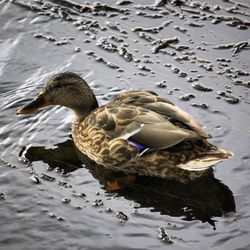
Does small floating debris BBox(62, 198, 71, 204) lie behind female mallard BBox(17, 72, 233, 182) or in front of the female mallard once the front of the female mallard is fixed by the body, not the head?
in front

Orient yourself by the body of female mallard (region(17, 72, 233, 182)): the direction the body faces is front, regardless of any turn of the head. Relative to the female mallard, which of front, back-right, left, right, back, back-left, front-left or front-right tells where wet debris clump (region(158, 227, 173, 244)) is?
left

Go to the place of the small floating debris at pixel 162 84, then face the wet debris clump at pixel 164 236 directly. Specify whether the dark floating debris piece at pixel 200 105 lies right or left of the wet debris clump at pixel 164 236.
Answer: left

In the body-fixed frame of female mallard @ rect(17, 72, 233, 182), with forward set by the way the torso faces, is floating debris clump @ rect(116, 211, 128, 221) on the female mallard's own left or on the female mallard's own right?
on the female mallard's own left

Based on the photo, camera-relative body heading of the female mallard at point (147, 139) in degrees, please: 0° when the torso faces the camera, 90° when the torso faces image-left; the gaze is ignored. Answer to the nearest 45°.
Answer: approximately 90°

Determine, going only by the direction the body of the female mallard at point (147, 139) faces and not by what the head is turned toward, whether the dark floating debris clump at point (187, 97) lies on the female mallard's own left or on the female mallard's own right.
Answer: on the female mallard's own right

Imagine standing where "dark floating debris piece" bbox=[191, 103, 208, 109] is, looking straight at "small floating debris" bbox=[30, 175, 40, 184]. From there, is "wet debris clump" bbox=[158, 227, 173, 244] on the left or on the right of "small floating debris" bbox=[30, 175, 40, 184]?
left

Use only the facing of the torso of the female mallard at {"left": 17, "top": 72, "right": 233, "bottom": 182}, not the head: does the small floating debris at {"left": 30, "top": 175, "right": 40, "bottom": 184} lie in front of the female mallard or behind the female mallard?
in front

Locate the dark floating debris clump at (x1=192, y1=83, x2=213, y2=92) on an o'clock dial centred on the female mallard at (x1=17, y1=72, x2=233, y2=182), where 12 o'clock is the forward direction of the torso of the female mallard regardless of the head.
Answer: The dark floating debris clump is roughly at 4 o'clock from the female mallard.

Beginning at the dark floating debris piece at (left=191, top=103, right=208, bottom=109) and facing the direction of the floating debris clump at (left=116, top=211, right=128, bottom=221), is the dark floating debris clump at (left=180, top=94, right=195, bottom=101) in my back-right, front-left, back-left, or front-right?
back-right

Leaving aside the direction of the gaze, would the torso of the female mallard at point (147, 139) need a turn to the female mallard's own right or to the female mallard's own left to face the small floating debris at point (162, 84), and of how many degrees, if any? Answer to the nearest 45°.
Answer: approximately 90° to the female mallard's own right
